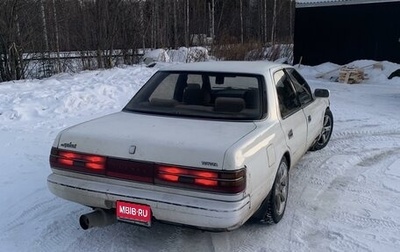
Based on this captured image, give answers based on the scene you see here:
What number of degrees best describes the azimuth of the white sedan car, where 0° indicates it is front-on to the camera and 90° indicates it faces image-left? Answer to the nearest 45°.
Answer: approximately 225°

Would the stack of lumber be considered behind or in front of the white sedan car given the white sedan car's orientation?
in front
